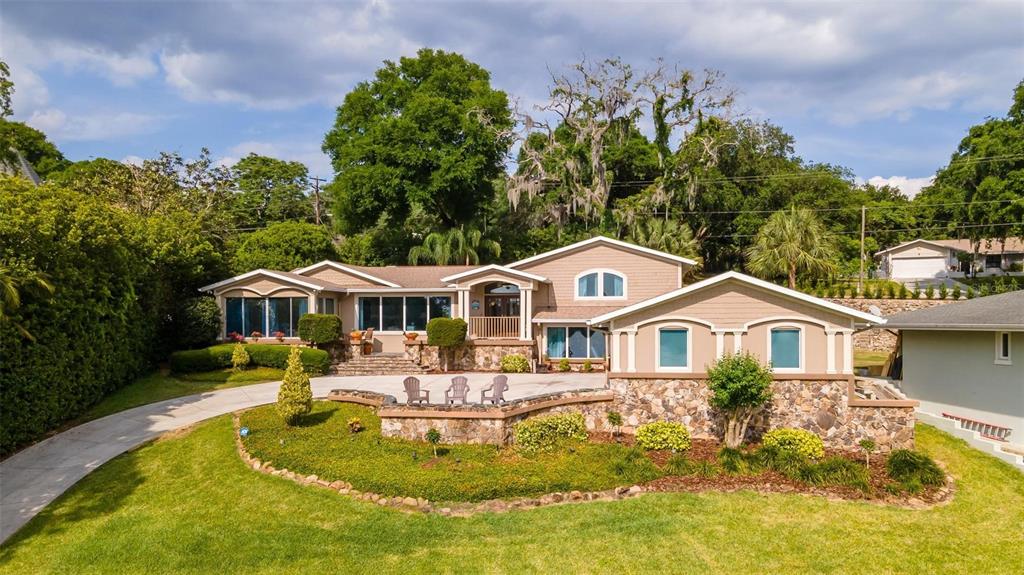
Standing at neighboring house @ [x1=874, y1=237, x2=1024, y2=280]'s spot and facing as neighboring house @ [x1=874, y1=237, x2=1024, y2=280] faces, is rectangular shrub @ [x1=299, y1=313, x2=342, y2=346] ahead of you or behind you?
ahead

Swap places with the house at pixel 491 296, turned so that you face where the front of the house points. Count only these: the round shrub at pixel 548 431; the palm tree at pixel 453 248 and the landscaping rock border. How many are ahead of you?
2

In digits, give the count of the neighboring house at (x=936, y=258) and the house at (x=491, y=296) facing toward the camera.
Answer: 2

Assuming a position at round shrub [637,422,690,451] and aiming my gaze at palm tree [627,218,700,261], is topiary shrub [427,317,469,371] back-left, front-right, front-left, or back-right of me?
front-left

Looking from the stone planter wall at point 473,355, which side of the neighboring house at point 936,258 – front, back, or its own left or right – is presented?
front

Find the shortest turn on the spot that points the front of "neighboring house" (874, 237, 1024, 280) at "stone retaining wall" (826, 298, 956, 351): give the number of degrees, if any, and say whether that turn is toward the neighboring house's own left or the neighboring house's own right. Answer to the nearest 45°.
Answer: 0° — it already faces it

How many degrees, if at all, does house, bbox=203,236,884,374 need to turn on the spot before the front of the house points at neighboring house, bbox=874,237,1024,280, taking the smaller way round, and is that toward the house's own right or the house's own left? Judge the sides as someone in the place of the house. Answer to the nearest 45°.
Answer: approximately 135° to the house's own left

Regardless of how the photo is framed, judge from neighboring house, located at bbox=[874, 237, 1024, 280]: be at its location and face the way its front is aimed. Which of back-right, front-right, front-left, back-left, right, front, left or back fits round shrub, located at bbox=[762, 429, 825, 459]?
front

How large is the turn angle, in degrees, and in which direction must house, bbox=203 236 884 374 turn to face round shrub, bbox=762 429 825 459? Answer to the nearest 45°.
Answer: approximately 45° to its left

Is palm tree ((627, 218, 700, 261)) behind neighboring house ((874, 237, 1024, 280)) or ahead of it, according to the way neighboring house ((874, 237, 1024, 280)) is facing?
ahead

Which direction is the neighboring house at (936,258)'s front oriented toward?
toward the camera

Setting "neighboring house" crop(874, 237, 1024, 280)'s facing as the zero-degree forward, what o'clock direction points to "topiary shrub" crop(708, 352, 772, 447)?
The topiary shrub is roughly at 12 o'clock from the neighboring house.

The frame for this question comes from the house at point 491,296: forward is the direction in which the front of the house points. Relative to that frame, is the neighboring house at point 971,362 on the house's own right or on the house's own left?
on the house's own left

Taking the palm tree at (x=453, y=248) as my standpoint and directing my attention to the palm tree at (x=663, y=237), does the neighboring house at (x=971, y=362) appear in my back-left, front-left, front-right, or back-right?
front-right

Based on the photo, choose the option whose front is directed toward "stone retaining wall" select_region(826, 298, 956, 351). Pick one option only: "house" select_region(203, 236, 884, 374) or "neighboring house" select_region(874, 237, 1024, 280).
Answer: the neighboring house

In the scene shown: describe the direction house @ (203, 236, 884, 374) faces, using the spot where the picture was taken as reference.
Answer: facing the viewer

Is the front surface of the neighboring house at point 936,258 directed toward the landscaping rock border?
yes

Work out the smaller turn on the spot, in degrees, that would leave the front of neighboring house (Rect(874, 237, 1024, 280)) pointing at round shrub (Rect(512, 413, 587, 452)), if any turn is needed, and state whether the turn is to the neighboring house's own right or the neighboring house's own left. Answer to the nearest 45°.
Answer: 0° — it already faces it
